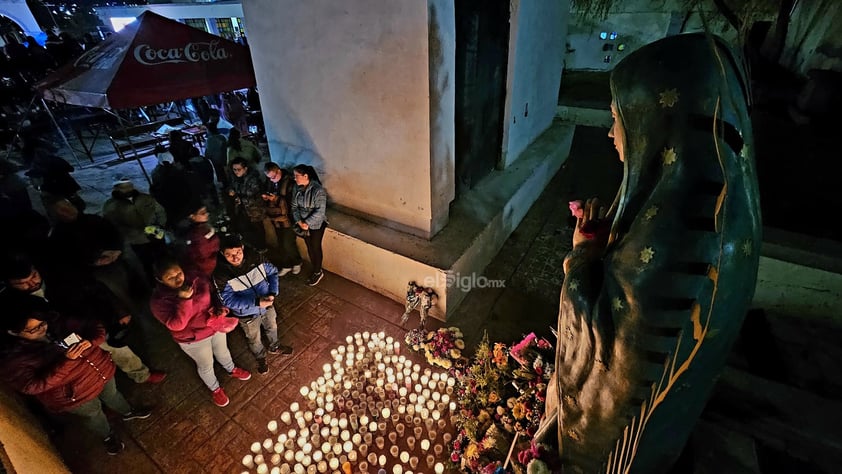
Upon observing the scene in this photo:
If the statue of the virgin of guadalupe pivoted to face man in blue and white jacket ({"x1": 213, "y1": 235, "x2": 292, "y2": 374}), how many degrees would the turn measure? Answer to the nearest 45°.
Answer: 0° — it already faces them

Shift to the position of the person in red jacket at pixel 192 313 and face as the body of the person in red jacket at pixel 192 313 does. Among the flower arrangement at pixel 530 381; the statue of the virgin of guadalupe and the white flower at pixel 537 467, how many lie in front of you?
3

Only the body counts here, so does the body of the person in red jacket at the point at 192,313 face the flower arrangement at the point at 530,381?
yes

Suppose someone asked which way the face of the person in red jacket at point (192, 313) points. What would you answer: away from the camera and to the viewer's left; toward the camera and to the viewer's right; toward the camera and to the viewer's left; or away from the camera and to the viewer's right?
toward the camera and to the viewer's right

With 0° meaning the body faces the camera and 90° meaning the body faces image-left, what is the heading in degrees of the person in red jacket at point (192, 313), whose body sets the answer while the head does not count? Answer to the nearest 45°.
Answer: approximately 315°

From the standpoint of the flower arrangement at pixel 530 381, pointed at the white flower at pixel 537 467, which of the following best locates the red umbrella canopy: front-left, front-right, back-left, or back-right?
back-right

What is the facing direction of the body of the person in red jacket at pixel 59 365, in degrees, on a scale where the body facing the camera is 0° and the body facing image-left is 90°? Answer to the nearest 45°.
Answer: approximately 315°

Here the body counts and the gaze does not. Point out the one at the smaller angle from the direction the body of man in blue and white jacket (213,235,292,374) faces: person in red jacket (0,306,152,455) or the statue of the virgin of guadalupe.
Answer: the statue of the virgin of guadalupe

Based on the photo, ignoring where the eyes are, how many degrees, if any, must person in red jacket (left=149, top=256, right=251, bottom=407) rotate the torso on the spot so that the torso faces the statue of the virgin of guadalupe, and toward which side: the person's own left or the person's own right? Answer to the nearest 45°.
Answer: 0° — they already face it

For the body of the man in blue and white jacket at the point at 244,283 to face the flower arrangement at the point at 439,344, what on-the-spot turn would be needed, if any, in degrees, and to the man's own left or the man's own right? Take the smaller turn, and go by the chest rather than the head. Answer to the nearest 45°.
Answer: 0° — they already face it

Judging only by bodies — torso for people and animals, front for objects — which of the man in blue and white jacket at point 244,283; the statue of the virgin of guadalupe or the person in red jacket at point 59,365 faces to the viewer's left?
the statue of the virgin of guadalupe

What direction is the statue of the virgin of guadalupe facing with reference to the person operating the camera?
facing to the left of the viewer
